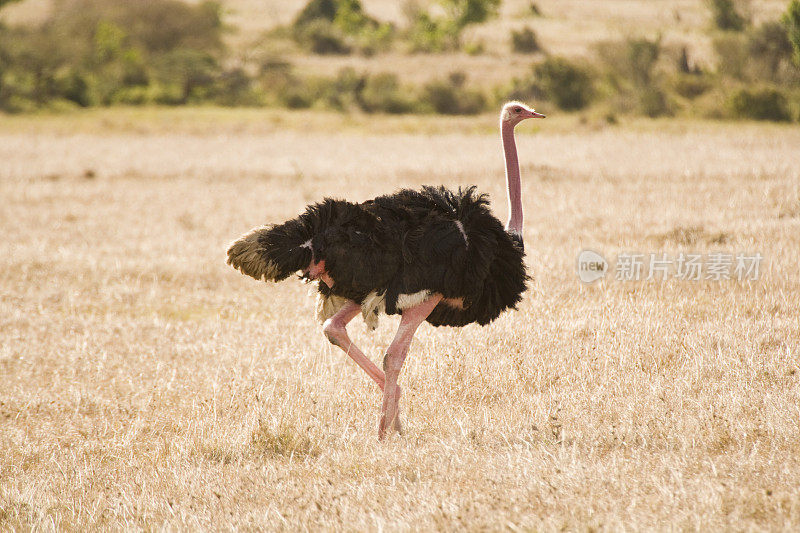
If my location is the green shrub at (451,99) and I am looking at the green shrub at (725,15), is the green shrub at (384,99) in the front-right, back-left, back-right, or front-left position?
back-left

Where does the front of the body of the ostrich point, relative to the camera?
to the viewer's right

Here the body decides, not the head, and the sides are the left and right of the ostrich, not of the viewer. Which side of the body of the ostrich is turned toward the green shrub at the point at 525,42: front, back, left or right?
left

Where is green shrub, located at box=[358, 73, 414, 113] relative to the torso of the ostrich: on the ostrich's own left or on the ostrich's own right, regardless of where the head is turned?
on the ostrich's own left

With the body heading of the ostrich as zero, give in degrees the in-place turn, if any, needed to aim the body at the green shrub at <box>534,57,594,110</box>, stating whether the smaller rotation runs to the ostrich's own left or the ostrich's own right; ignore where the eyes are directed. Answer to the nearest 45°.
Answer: approximately 90° to the ostrich's own left

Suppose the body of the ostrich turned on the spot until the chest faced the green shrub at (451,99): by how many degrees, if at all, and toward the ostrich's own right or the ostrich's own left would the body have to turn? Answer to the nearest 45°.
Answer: approximately 90° to the ostrich's own left
